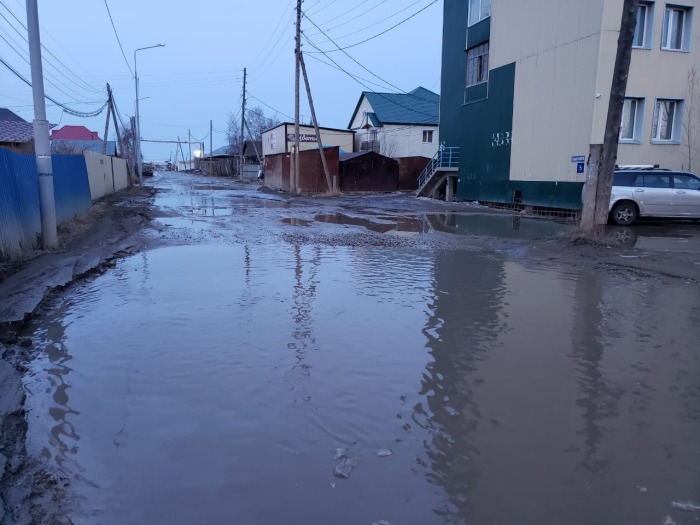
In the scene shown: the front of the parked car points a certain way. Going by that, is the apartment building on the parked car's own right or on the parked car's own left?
on the parked car's own left

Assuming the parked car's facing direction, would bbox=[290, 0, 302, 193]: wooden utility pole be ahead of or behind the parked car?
behind

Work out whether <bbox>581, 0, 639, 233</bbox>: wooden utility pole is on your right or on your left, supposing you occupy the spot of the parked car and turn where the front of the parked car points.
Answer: on your right

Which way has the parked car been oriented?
to the viewer's right

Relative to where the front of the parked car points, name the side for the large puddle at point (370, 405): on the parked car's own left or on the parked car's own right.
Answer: on the parked car's own right

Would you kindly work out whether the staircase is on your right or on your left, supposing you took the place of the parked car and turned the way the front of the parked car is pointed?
on your left

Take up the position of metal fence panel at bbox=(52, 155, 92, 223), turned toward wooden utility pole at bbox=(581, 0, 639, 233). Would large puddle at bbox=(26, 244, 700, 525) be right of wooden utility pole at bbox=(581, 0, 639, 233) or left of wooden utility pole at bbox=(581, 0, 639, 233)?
right

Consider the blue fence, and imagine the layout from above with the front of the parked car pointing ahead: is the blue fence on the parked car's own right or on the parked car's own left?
on the parked car's own right
